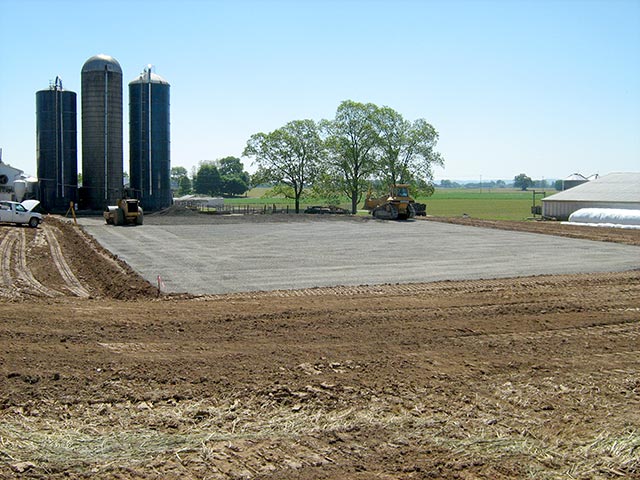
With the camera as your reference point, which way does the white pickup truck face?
facing to the right of the viewer

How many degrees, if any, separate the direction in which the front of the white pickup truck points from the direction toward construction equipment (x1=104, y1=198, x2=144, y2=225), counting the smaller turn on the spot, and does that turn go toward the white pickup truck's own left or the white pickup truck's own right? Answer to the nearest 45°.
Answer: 0° — it already faces it

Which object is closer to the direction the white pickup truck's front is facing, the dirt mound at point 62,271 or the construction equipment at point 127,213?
the construction equipment

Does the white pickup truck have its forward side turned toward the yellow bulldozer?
yes

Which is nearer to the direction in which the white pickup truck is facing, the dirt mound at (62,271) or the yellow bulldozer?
the yellow bulldozer

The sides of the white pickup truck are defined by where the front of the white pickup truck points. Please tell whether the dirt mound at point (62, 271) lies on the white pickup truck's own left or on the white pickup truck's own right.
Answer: on the white pickup truck's own right
